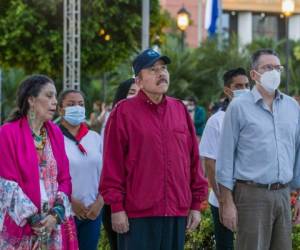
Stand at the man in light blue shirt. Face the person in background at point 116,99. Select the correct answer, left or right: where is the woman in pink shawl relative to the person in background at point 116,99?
left

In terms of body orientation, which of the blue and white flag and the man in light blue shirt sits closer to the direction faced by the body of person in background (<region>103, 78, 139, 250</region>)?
the man in light blue shirt

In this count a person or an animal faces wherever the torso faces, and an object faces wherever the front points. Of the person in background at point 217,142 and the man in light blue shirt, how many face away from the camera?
0

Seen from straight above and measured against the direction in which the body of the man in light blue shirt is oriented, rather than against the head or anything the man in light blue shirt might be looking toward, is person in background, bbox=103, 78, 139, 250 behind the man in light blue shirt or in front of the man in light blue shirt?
behind

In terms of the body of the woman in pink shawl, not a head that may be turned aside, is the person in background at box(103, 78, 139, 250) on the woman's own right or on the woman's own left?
on the woman's own left

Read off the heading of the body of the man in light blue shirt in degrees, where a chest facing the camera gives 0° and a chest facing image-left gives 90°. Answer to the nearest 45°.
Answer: approximately 315°

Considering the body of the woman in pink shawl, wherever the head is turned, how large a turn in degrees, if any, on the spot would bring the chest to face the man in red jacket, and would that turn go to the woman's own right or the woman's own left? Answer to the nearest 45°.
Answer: approximately 45° to the woman's own left

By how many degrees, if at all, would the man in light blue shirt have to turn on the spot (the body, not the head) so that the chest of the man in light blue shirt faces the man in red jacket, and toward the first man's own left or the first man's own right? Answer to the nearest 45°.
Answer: approximately 90° to the first man's own right

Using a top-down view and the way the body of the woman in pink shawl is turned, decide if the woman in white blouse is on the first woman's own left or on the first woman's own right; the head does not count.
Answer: on the first woman's own left

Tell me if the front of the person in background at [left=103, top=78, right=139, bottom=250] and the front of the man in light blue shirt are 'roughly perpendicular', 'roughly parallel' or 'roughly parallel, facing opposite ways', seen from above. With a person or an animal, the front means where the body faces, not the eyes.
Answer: roughly parallel

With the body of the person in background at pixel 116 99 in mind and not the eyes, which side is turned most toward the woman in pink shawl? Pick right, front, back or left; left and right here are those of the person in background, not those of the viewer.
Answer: right

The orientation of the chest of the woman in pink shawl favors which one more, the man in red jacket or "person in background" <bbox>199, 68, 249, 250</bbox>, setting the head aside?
the man in red jacket

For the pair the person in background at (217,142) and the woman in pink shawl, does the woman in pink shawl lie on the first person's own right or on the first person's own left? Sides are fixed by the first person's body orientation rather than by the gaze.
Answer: on the first person's own right

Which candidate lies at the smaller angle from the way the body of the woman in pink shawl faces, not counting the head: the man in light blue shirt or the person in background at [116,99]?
the man in light blue shirt

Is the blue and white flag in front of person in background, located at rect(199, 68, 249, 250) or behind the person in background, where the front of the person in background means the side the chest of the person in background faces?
behind

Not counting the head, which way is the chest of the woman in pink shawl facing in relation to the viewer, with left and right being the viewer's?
facing the viewer and to the right of the viewer
